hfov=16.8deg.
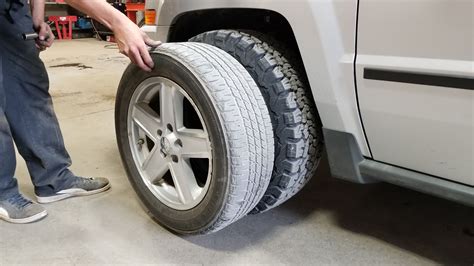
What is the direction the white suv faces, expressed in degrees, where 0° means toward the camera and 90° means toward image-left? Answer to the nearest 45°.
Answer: approximately 135°

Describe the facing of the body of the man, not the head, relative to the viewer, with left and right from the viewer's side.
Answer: facing to the right of the viewer

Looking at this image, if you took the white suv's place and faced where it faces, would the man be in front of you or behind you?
in front

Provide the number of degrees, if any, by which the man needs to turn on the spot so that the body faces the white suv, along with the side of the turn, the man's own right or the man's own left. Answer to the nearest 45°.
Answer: approximately 45° to the man's own right

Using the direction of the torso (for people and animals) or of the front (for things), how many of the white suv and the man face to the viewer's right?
1
